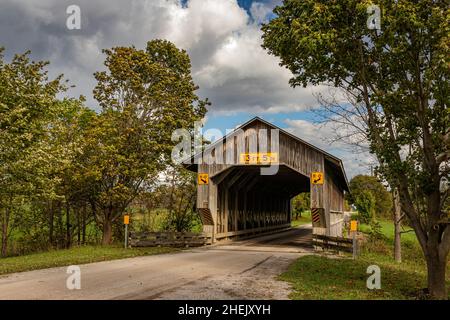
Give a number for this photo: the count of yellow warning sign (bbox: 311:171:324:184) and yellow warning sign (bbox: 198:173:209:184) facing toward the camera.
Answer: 2

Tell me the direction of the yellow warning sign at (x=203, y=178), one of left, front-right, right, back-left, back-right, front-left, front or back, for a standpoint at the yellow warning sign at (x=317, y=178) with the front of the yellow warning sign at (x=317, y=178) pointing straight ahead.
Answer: right

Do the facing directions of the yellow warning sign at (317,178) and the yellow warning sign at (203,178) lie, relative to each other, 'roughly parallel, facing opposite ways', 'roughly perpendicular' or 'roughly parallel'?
roughly parallel

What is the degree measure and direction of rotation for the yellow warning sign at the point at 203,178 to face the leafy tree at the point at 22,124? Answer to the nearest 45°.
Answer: approximately 45° to its right

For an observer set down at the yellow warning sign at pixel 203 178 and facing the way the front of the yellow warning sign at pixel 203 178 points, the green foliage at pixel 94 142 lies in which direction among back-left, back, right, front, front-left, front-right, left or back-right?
right

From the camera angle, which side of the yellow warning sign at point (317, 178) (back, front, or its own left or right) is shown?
front

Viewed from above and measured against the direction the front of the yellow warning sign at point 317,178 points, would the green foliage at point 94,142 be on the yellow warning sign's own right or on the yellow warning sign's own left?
on the yellow warning sign's own right

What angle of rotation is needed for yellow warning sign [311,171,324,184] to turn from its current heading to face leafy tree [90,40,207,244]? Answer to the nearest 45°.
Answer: approximately 90° to its right

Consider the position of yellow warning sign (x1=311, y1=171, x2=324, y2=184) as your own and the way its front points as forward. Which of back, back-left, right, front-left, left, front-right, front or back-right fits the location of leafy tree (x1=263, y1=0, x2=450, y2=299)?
front
